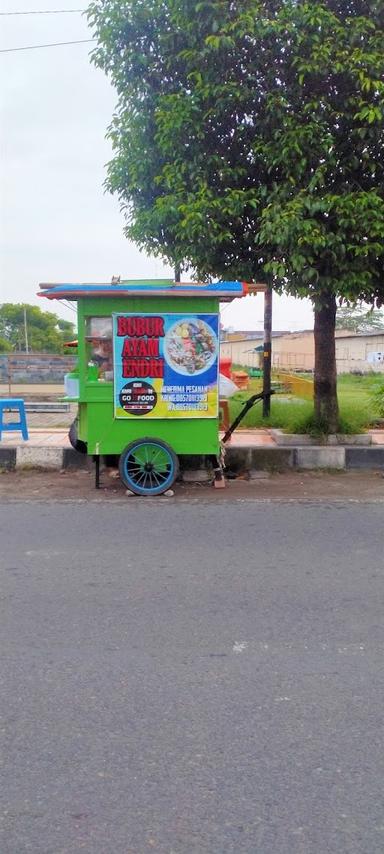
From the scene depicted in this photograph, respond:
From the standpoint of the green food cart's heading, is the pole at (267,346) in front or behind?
behind
